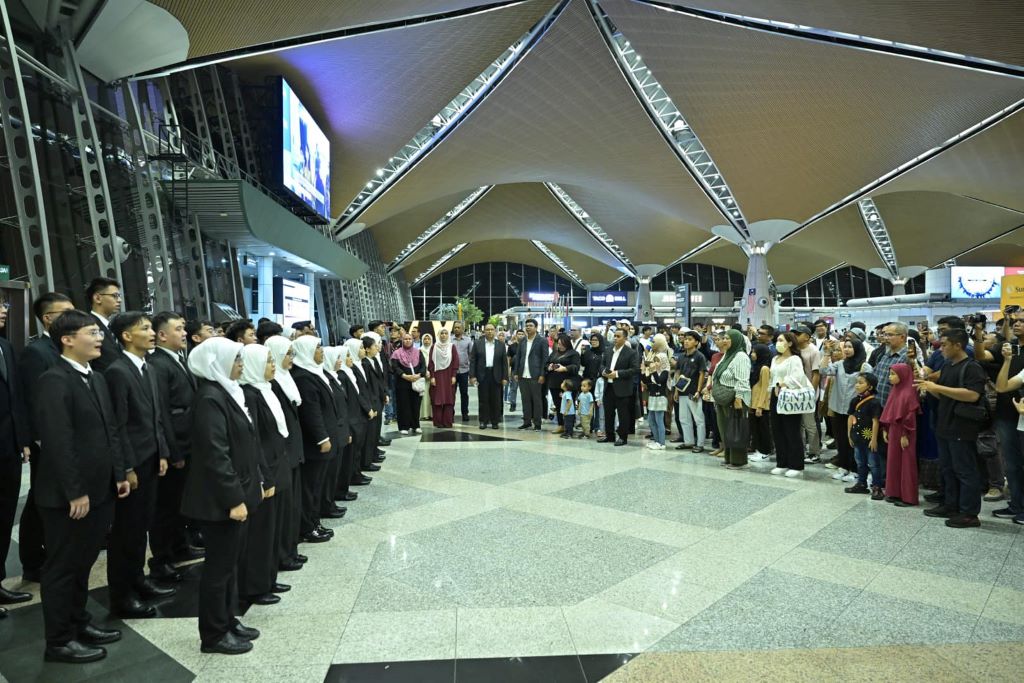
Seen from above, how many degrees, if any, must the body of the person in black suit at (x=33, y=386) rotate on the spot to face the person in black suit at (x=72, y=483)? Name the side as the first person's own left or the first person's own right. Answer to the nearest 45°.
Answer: approximately 90° to the first person's own right

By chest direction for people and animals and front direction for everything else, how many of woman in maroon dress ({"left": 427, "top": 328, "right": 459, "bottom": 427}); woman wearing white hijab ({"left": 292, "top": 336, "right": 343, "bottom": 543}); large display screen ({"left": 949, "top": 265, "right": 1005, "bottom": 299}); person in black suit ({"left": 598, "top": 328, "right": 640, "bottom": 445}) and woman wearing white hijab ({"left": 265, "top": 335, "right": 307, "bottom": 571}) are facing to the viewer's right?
2

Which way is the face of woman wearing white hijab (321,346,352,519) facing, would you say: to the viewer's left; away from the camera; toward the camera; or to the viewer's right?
to the viewer's right

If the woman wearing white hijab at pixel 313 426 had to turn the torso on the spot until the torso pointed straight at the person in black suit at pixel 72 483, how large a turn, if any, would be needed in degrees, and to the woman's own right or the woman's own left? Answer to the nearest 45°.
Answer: approximately 135° to the woman's own right

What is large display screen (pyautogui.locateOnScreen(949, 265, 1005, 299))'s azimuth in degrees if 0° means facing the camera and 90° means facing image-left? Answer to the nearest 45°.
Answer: approximately 0°

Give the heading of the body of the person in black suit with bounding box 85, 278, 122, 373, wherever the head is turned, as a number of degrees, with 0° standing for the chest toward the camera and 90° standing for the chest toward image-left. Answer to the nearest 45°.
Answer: approximately 270°

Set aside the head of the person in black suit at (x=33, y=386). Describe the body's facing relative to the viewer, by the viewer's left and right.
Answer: facing to the right of the viewer

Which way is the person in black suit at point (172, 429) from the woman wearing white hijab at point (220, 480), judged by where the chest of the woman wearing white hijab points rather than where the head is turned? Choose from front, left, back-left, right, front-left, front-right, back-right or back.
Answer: left

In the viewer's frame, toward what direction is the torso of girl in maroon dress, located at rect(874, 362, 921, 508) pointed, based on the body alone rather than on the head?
to the viewer's left

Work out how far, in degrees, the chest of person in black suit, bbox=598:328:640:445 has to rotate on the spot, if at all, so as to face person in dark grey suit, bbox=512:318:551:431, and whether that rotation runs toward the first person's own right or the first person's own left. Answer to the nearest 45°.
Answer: approximately 90° to the first person's own right

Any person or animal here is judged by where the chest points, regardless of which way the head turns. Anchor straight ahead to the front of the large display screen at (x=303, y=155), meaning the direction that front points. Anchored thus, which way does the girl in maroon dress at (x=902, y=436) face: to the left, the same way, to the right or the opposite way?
the opposite way
